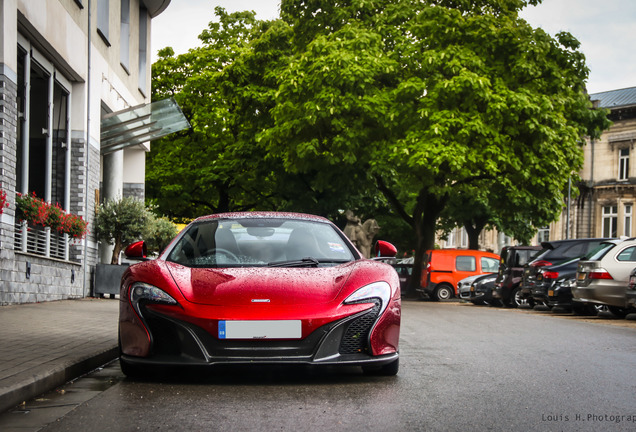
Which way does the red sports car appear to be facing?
toward the camera

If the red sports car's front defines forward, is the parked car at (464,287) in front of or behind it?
behind

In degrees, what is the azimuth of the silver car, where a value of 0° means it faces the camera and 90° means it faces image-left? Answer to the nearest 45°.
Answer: approximately 225°

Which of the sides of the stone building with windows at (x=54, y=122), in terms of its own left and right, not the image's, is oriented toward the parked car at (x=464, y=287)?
left

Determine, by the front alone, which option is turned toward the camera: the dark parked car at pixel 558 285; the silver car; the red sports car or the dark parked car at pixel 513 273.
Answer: the red sports car

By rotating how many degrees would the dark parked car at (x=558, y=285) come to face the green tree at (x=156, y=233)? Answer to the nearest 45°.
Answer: approximately 135° to its left

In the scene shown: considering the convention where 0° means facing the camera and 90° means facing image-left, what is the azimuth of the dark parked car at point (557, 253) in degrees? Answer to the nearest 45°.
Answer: approximately 225°

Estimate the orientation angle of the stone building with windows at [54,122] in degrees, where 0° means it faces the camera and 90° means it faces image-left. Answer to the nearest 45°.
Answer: approximately 315°

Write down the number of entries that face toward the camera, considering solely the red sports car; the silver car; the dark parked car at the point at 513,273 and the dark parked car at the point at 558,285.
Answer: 1
